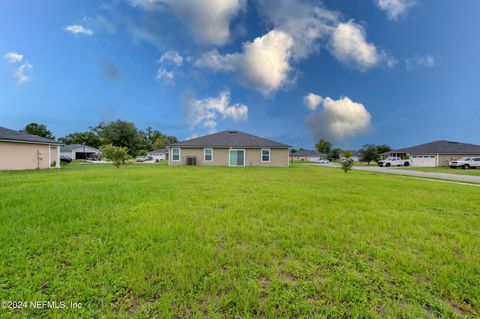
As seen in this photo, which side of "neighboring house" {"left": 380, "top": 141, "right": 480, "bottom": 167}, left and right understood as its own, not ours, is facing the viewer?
front

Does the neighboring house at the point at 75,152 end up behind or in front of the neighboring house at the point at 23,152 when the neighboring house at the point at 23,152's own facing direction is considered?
in front

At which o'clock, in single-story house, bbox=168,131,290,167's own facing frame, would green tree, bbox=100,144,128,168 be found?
The green tree is roughly at 8 o'clock from the single-story house.

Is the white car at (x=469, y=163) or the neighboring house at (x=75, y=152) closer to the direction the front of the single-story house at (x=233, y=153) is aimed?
the neighboring house

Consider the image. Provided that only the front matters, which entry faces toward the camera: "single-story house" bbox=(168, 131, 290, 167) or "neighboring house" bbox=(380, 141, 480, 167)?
the neighboring house

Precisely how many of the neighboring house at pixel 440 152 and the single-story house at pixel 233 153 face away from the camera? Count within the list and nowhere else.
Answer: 1

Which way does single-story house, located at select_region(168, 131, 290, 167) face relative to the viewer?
away from the camera

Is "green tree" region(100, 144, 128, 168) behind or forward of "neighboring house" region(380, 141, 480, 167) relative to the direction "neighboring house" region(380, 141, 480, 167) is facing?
forward

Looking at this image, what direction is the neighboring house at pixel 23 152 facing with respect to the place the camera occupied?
facing away from the viewer and to the right of the viewer

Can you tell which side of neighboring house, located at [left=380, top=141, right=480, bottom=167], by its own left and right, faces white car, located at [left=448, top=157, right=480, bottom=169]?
front

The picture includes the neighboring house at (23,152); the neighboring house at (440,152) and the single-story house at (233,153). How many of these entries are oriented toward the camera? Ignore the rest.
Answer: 1

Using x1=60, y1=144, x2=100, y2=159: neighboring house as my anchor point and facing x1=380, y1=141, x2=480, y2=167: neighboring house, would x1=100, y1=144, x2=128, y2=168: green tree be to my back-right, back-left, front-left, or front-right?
front-right
